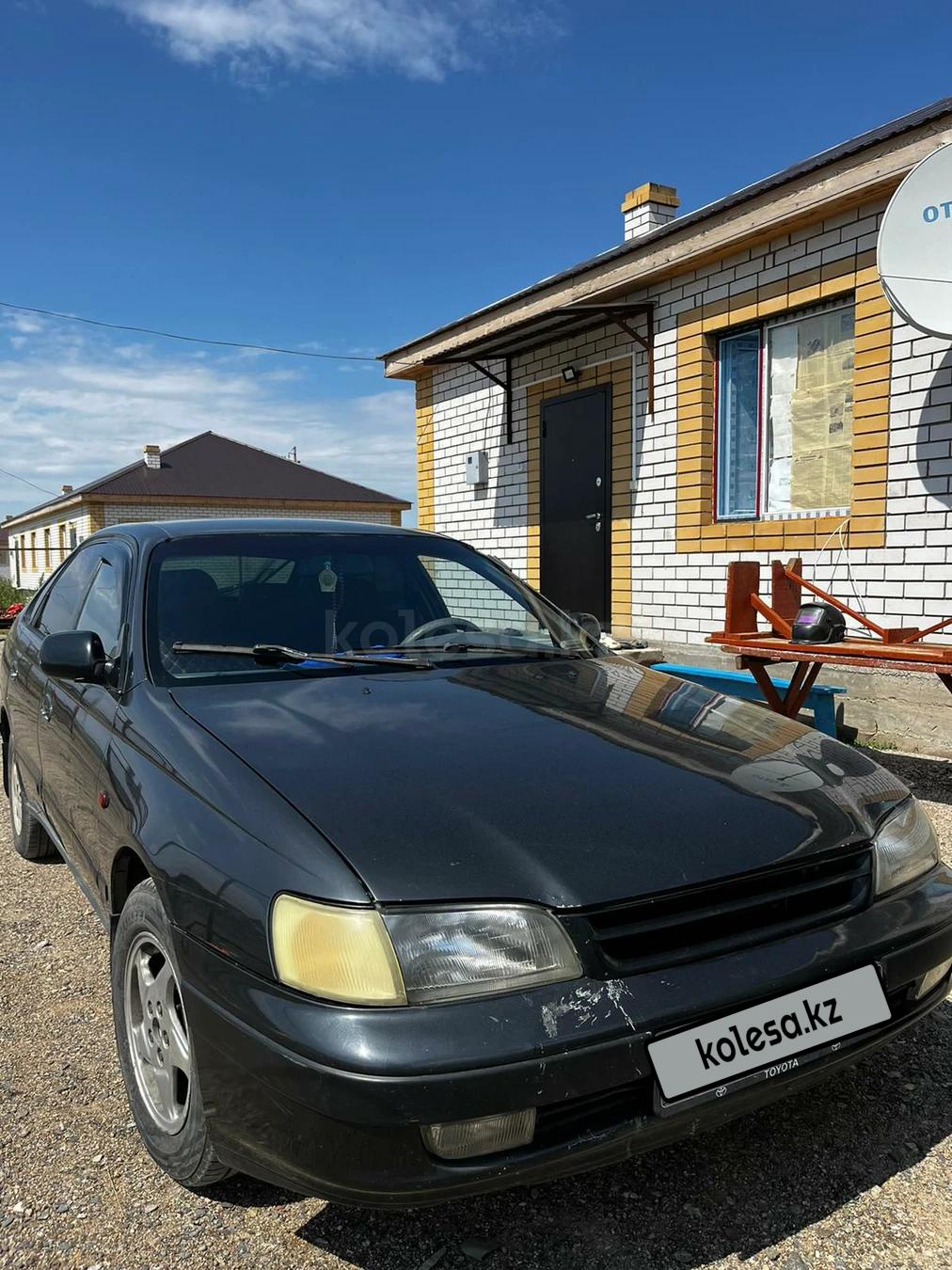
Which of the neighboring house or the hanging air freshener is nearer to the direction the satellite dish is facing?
the hanging air freshener

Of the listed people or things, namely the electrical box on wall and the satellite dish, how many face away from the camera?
0

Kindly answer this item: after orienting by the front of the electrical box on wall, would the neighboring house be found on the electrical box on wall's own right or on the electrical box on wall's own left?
on the electrical box on wall's own right

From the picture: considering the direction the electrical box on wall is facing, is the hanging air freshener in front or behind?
in front

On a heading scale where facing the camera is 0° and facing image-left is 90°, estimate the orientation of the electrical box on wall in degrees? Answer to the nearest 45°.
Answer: approximately 45°

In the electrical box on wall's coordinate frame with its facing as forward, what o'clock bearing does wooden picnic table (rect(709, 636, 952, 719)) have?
The wooden picnic table is roughly at 10 o'clock from the electrical box on wall.

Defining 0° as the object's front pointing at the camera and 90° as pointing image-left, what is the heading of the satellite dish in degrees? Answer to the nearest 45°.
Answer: approximately 45°

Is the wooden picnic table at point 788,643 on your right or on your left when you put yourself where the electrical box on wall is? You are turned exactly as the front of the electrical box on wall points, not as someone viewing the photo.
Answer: on your left

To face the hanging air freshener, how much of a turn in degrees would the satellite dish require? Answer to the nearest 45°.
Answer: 0° — it already faces it
